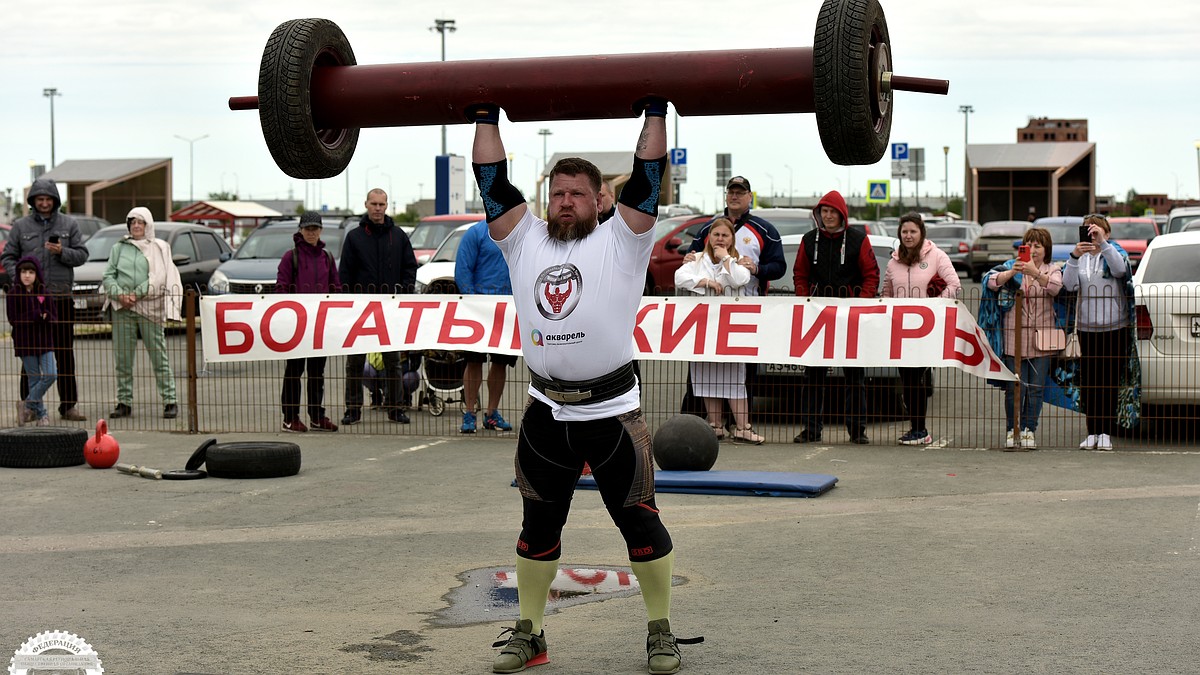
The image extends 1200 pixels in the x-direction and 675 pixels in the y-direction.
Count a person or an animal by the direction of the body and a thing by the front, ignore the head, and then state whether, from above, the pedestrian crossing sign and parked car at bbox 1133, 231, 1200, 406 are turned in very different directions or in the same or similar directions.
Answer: very different directions

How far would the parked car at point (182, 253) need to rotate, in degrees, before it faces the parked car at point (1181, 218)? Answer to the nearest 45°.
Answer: approximately 135° to its left

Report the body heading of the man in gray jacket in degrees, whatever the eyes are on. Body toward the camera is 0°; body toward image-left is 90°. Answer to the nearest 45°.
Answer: approximately 0°

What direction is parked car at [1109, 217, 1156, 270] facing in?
toward the camera

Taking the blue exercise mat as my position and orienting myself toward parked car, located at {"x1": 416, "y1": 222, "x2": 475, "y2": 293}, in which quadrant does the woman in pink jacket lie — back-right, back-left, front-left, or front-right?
front-right

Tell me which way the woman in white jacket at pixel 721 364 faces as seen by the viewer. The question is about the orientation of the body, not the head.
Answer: toward the camera

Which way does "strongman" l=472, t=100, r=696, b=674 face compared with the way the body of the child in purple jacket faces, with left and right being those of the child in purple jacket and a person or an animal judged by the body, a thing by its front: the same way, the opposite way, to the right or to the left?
the same way

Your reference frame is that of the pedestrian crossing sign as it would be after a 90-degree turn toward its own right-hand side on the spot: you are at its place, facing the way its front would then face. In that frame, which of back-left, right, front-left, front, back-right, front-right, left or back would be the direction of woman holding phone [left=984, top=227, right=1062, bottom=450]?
left

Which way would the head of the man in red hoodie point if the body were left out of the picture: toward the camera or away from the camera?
toward the camera

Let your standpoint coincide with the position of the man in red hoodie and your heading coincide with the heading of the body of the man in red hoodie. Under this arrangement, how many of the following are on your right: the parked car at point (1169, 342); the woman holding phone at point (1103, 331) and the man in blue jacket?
1

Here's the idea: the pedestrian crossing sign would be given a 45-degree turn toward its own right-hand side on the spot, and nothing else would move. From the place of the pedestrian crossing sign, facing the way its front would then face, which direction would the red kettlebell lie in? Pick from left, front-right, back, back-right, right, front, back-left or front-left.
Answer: front-left

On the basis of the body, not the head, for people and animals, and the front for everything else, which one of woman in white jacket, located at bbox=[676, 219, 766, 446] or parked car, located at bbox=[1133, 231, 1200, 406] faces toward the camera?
the woman in white jacket

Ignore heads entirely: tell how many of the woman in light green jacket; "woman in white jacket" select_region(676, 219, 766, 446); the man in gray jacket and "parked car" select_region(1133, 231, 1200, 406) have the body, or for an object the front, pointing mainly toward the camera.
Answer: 3

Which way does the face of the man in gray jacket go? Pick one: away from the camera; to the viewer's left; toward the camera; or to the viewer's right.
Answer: toward the camera

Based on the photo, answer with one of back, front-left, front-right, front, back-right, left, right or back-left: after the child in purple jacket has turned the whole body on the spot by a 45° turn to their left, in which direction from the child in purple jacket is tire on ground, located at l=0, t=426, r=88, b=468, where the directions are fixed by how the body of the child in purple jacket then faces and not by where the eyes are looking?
front-right

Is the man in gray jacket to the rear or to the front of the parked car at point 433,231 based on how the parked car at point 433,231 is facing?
to the front

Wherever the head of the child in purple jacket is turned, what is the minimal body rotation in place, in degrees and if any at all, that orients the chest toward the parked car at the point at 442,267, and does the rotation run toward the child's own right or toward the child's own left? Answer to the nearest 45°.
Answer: approximately 135° to the child's own left

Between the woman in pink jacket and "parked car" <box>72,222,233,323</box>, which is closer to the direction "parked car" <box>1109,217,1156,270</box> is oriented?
the woman in pink jacket

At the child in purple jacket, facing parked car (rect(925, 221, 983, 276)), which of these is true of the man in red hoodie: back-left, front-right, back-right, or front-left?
front-right

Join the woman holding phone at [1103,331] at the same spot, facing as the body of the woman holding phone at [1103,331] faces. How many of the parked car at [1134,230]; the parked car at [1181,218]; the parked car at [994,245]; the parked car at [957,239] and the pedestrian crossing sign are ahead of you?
0

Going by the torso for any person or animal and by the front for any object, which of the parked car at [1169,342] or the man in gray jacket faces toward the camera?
the man in gray jacket
